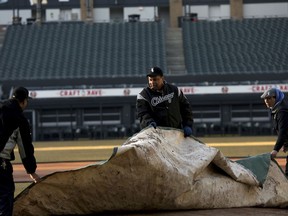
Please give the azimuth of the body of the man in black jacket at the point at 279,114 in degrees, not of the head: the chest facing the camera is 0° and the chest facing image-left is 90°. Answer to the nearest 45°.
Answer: approximately 45°

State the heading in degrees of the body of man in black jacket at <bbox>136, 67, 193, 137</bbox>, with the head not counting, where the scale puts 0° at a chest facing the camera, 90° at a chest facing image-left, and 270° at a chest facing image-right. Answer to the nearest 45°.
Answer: approximately 0°

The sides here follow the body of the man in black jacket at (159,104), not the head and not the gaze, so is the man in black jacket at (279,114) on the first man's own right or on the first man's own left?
on the first man's own left

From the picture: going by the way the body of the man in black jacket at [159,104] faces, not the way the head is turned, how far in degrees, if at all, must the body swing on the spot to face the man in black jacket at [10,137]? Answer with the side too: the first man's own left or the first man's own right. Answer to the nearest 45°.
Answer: approximately 45° to the first man's own right
